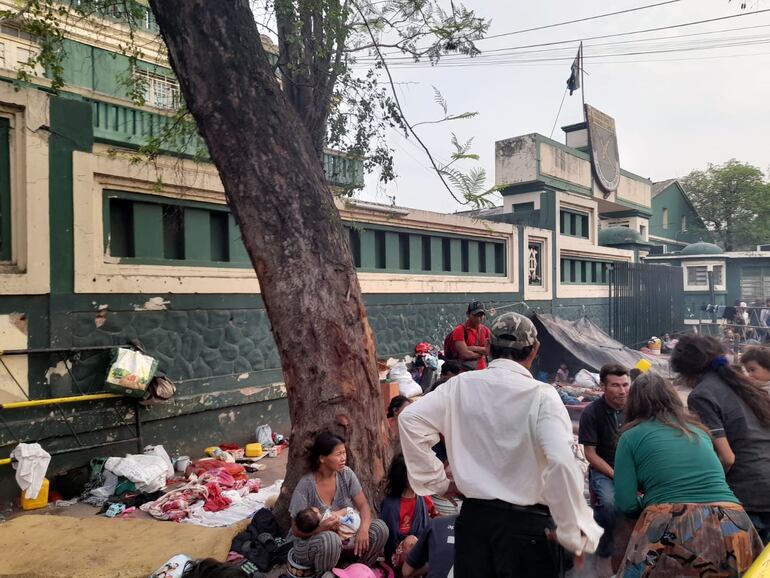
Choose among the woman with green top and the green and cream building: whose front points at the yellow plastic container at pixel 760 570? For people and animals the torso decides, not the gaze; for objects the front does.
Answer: the green and cream building

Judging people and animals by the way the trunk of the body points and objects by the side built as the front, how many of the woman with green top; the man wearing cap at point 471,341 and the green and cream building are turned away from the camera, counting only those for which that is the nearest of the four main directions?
1

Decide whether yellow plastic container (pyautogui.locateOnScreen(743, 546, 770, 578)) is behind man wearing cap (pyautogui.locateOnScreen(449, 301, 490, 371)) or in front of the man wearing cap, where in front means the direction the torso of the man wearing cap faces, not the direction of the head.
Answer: in front

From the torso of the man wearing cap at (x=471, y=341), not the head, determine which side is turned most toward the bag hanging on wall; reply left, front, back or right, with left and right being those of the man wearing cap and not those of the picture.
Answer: right

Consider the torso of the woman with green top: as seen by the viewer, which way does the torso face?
away from the camera

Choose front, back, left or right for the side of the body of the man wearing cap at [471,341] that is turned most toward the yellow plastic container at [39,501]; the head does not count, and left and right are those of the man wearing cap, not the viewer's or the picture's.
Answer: right

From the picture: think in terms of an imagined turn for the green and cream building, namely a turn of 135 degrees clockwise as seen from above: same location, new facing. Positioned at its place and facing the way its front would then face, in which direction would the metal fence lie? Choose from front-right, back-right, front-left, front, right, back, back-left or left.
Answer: back-right

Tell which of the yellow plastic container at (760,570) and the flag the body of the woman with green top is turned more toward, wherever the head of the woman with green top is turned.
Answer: the flag

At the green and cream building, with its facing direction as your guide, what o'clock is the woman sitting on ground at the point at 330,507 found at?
The woman sitting on ground is roughly at 12 o'clock from the green and cream building.

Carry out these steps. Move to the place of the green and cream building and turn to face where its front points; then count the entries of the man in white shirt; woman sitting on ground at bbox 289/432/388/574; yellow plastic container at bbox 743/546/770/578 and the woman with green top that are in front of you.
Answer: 4

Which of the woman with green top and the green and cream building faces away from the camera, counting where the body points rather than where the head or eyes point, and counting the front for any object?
the woman with green top

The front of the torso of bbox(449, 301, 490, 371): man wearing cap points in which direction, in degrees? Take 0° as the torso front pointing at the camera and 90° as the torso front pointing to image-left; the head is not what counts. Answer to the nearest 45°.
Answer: approximately 315°
